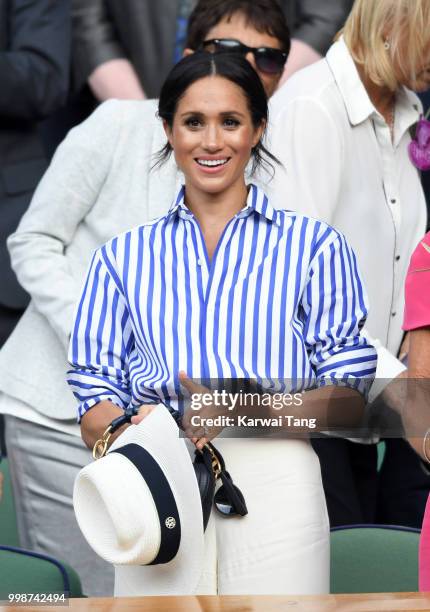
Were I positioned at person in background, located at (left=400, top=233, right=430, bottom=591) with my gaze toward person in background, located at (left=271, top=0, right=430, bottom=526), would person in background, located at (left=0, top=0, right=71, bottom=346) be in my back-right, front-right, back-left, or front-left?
front-left

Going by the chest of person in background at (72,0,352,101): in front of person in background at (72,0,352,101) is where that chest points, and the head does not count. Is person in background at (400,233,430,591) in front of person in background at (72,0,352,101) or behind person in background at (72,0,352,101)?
in front

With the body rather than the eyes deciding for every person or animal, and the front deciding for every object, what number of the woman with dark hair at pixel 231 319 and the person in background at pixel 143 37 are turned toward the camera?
2

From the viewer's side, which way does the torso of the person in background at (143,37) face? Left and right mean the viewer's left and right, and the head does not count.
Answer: facing the viewer

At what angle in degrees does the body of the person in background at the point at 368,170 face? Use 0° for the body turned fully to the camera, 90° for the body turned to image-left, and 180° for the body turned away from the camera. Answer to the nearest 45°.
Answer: approximately 315°

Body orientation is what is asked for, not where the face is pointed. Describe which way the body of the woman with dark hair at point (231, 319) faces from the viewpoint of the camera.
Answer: toward the camera

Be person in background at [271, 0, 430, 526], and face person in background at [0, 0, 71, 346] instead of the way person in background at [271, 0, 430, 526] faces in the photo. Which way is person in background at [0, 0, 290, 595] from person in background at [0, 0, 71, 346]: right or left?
left

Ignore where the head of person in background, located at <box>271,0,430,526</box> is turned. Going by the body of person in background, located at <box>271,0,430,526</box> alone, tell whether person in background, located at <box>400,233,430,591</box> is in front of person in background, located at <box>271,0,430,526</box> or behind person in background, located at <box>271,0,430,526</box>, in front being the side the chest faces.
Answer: in front

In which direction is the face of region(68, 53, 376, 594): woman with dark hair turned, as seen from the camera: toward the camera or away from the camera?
toward the camera

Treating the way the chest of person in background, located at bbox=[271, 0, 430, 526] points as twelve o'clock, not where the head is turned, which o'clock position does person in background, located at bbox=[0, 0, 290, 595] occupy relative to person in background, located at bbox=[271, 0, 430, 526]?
person in background, located at bbox=[0, 0, 290, 595] is roughly at 4 o'clock from person in background, located at bbox=[271, 0, 430, 526].

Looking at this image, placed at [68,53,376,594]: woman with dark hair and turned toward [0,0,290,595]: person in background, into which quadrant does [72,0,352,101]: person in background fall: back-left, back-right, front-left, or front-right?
front-right

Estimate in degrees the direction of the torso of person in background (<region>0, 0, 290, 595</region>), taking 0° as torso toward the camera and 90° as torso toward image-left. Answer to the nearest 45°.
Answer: approximately 315°

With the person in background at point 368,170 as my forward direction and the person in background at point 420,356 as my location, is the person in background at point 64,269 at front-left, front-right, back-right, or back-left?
front-left
